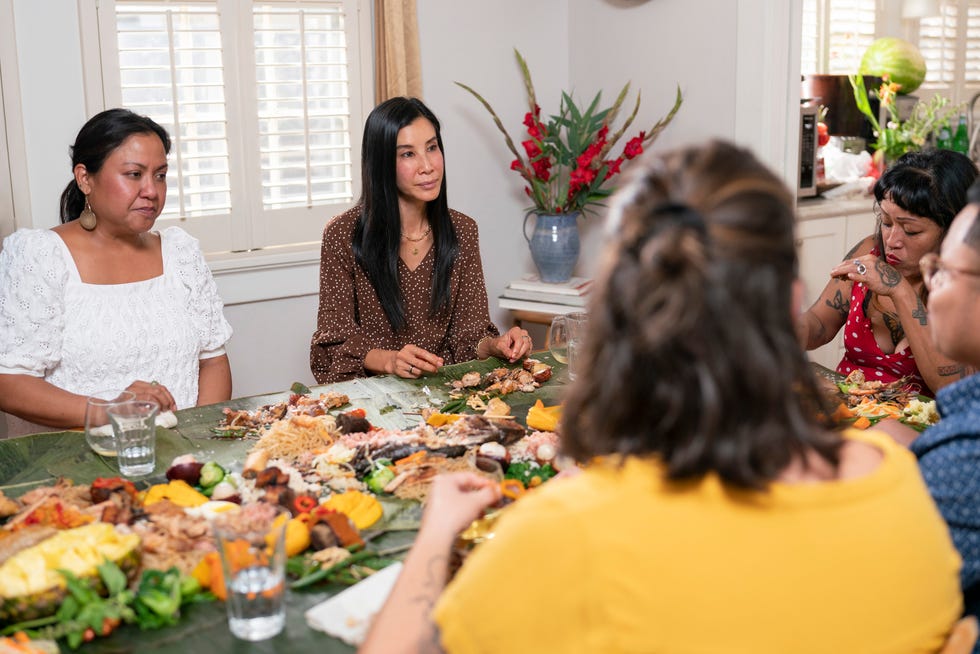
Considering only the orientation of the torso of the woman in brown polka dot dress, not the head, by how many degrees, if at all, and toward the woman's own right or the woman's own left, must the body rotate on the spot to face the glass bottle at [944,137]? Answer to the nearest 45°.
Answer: approximately 90° to the woman's own left

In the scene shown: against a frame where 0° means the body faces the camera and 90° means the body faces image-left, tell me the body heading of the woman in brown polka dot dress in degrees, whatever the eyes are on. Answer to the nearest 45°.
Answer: approximately 315°

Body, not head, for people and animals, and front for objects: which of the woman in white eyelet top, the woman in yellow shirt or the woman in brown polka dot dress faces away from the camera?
the woman in yellow shirt

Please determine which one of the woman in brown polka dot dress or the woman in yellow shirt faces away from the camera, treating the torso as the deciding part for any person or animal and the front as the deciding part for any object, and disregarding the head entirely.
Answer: the woman in yellow shirt

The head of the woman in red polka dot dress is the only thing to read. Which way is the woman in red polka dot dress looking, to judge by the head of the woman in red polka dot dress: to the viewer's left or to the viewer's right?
to the viewer's left

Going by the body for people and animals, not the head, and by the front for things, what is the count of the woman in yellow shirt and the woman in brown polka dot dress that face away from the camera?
1

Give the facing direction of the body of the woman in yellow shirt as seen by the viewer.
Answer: away from the camera

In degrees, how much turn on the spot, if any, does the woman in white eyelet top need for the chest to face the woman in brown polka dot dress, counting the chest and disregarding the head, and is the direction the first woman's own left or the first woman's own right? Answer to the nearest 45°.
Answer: approximately 45° to the first woman's own left
